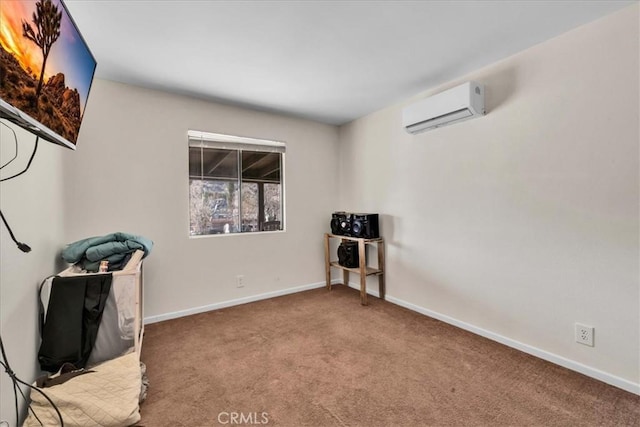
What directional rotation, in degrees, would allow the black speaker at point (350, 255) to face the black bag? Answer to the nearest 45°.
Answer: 0° — it already faces it

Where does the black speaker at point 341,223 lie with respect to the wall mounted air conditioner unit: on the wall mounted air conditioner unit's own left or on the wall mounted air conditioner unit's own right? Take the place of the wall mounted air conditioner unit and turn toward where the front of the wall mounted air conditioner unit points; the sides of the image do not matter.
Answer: on the wall mounted air conditioner unit's own right

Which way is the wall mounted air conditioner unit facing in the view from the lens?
facing the viewer and to the left of the viewer

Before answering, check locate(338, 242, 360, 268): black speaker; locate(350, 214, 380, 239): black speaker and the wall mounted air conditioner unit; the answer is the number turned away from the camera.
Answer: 0

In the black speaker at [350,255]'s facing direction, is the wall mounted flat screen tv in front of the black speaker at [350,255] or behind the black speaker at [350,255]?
in front

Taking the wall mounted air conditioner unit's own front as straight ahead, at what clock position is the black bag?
The black bag is roughly at 12 o'clock from the wall mounted air conditioner unit.

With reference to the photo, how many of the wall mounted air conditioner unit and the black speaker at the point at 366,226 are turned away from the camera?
0

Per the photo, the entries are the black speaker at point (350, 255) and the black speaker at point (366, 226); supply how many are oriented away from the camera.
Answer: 0

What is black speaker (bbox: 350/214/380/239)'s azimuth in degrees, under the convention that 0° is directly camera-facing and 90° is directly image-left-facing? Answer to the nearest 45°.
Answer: approximately 45°

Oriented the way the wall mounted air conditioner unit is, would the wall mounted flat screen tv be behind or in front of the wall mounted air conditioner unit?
in front
